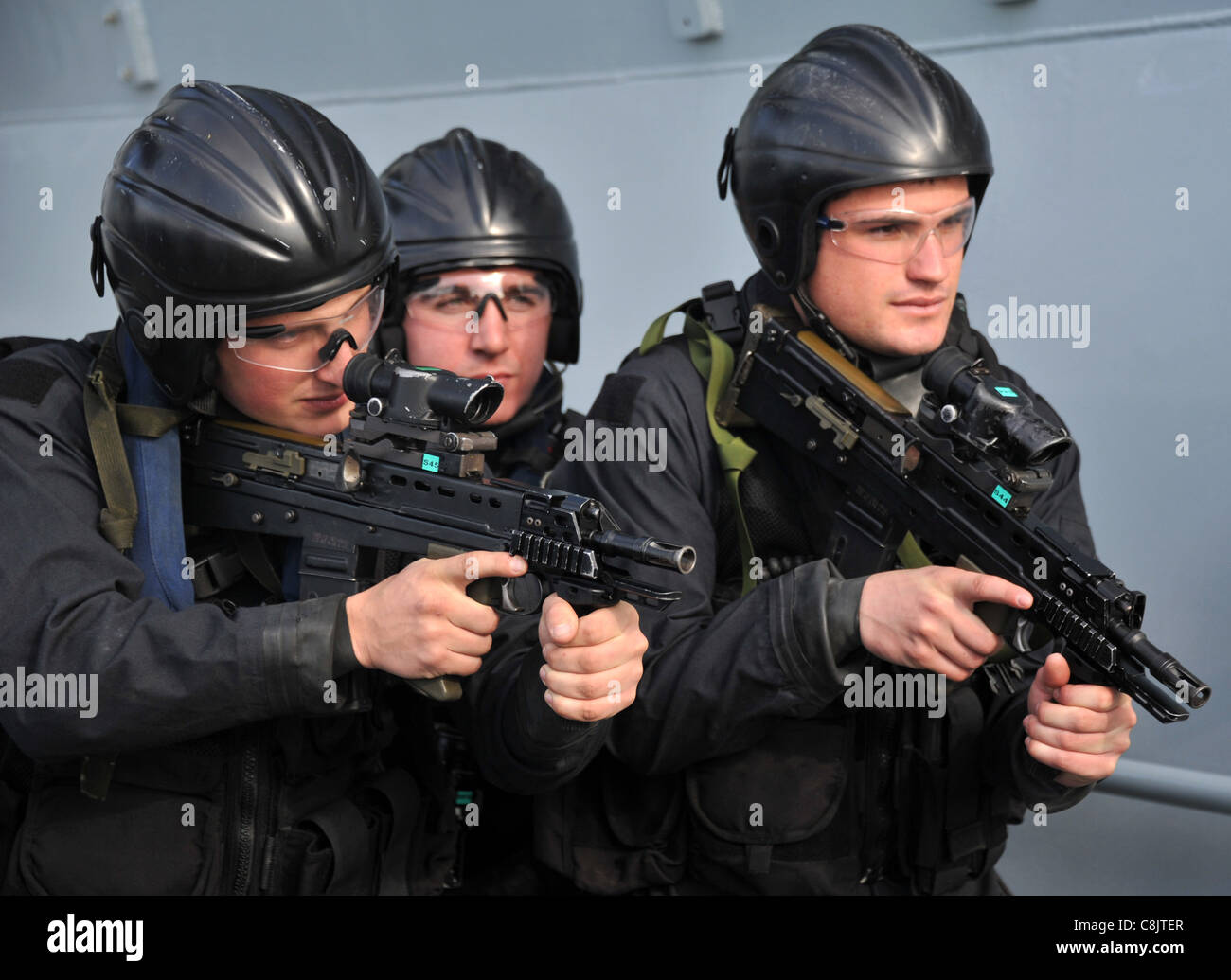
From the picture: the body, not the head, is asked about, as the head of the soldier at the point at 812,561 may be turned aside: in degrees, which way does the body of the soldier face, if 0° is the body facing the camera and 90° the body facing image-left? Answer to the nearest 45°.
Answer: approximately 315°

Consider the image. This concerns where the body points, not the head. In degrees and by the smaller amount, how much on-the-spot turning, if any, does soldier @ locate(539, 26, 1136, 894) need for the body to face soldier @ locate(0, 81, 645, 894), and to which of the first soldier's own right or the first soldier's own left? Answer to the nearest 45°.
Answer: approximately 90° to the first soldier's own right

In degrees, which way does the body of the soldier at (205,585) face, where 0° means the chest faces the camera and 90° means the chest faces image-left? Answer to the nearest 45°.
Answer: approximately 315°

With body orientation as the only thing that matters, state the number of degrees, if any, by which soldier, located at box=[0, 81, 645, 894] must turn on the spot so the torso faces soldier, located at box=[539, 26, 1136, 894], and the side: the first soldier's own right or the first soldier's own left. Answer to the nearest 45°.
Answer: approximately 45° to the first soldier's own left
